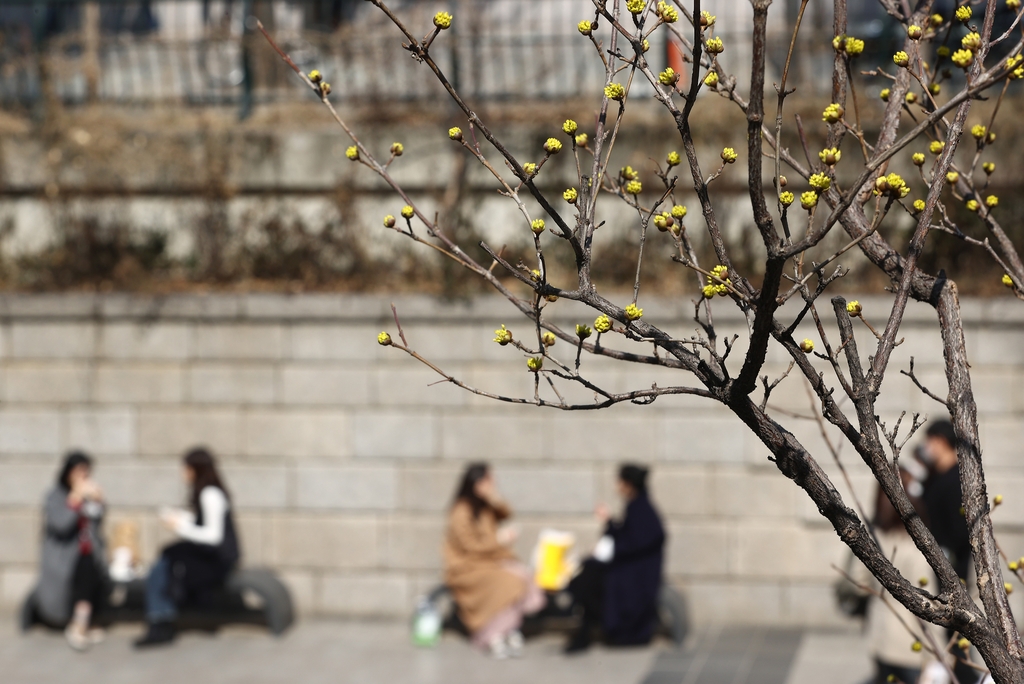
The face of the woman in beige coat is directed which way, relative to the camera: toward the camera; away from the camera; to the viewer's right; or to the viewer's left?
to the viewer's right

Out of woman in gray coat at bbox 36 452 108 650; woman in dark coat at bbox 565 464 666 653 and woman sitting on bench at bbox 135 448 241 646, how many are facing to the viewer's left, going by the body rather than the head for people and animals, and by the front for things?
2

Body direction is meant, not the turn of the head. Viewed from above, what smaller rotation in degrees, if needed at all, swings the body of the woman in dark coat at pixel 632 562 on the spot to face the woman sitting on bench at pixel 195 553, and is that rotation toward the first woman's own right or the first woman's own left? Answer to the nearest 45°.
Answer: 0° — they already face them

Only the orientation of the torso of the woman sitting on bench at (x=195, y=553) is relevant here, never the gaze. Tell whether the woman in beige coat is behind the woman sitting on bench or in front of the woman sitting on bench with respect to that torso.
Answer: behind

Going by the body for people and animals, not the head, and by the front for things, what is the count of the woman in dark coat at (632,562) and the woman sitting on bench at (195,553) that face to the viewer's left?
2

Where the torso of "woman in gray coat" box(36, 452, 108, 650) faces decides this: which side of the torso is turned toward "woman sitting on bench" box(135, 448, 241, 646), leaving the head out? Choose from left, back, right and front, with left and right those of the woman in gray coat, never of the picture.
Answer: front

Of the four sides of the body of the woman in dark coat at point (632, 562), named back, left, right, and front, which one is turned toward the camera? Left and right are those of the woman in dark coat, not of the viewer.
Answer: left

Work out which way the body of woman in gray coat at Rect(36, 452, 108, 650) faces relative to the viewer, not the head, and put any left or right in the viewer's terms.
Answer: facing the viewer and to the right of the viewer

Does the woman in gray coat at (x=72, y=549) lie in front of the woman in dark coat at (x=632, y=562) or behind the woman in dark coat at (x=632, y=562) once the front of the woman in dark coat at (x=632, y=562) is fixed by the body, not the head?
in front

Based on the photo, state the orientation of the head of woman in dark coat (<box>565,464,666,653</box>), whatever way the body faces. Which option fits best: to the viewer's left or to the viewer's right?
to the viewer's left

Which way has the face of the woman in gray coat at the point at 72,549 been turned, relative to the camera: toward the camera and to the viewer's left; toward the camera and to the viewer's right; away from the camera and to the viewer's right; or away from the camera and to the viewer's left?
toward the camera and to the viewer's right

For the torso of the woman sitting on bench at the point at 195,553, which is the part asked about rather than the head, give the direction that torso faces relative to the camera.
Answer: to the viewer's left
